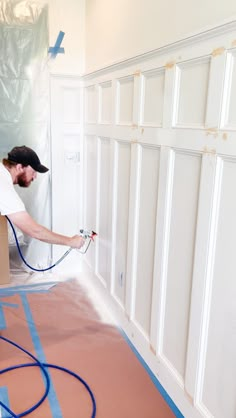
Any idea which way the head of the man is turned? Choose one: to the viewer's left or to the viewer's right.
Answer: to the viewer's right

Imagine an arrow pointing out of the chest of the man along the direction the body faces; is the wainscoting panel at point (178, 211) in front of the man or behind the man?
in front

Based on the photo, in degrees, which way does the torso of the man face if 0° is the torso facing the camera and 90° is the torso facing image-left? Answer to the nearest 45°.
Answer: approximately 270°

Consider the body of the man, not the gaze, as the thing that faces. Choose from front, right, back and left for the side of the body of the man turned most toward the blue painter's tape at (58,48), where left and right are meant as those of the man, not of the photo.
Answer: left

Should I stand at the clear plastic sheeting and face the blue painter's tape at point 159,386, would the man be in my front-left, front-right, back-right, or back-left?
front-right

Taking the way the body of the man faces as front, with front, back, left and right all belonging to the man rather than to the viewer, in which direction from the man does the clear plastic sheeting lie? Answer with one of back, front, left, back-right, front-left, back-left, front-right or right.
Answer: left
